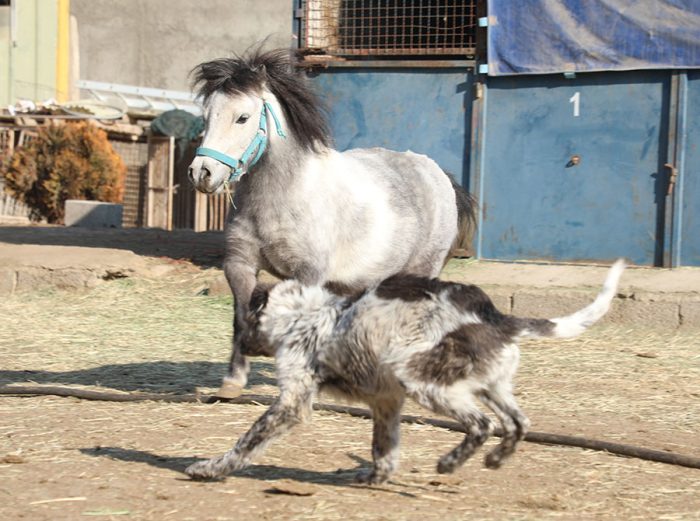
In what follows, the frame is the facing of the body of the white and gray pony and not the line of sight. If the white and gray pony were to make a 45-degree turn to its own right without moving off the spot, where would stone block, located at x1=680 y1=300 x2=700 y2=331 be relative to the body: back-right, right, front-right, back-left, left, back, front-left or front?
back-right

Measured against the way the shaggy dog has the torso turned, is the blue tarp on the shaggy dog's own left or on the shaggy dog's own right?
on the shaggy dog's own right

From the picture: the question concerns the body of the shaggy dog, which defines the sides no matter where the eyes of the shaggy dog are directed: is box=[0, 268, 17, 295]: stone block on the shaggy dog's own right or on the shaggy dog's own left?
on the shaggy dog's own right

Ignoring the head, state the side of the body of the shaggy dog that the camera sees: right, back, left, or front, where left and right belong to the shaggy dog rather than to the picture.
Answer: left

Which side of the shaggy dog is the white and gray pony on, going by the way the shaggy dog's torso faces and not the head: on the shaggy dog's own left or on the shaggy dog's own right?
on the shaggy dog's own right

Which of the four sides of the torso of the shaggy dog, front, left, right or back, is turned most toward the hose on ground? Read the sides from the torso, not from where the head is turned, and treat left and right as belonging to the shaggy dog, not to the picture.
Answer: right

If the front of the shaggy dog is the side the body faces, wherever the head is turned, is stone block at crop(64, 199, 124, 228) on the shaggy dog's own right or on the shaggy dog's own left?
on the shaggy dog's own right

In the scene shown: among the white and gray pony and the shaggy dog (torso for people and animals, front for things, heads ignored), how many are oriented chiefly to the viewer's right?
0

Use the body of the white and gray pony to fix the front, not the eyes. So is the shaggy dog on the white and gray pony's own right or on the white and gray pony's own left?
on the white and gray pony's own left

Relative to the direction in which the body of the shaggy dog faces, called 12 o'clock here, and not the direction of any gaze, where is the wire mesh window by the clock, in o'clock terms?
The wire mesh window is roughly at 3 o'clock from the shaggy dog.

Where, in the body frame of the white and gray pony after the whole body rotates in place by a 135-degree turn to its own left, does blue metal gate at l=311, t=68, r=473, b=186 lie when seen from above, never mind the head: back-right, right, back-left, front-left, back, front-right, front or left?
left

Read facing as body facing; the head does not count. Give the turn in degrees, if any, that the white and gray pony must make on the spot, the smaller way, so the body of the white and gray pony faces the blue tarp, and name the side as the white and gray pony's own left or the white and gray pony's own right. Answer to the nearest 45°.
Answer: approximately 180°
